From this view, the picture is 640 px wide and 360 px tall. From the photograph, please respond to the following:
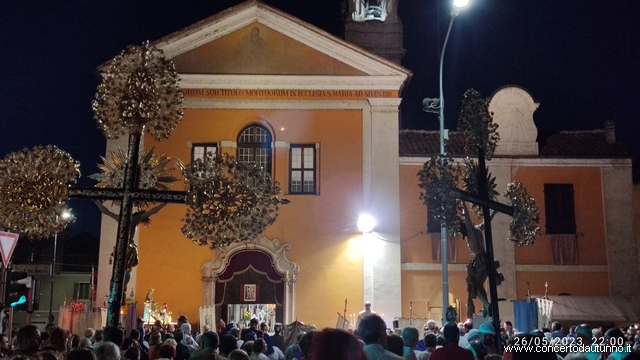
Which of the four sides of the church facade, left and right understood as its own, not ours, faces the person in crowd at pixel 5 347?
front

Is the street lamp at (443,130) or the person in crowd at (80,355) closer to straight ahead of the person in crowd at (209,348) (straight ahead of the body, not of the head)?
the street lamp

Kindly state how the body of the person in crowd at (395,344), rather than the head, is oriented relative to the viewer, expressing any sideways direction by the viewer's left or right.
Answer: facing away from the viewer

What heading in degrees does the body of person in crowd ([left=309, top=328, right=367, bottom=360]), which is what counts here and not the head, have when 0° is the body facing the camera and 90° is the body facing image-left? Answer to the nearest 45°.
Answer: approximately 180°

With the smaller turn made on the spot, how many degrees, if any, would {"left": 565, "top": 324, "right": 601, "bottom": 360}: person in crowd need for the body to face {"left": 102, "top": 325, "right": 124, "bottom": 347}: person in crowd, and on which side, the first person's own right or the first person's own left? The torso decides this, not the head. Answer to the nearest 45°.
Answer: approximately 135° to the first person's own left

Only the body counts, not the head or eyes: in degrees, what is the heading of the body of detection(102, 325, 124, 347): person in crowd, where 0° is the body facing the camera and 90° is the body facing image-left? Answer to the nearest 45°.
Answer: approximately 180°

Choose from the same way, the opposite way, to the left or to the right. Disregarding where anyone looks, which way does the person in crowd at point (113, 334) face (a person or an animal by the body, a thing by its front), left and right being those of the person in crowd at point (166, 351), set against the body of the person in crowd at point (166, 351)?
the same way

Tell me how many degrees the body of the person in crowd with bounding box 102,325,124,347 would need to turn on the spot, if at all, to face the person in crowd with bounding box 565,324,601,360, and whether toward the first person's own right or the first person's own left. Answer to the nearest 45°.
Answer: approximately 90° to the first person's own right

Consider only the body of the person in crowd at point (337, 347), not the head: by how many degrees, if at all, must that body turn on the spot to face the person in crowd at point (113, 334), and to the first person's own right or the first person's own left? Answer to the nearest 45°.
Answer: approximately 45° to the first person's own left

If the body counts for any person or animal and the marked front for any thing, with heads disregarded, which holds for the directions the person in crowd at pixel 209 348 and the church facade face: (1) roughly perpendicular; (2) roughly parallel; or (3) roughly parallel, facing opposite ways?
roughly parallel, facing opposite ways

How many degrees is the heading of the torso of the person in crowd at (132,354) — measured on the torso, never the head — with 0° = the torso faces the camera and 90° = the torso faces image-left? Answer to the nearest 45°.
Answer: approximately 180°

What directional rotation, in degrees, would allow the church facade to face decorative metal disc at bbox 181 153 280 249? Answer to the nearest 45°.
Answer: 0° — it already faces it

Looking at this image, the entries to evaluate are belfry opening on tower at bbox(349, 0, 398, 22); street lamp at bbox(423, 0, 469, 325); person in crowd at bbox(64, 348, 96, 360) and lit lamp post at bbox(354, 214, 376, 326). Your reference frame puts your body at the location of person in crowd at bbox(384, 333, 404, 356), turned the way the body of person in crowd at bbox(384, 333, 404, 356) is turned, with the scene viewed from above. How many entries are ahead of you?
3

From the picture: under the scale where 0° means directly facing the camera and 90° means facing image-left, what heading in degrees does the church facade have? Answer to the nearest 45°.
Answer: approximately 0°

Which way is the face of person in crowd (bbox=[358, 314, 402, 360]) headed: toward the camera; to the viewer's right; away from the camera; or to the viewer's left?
away from the camera

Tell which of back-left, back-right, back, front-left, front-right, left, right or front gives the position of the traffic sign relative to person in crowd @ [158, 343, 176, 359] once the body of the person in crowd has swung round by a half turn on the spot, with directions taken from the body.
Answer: back-right
